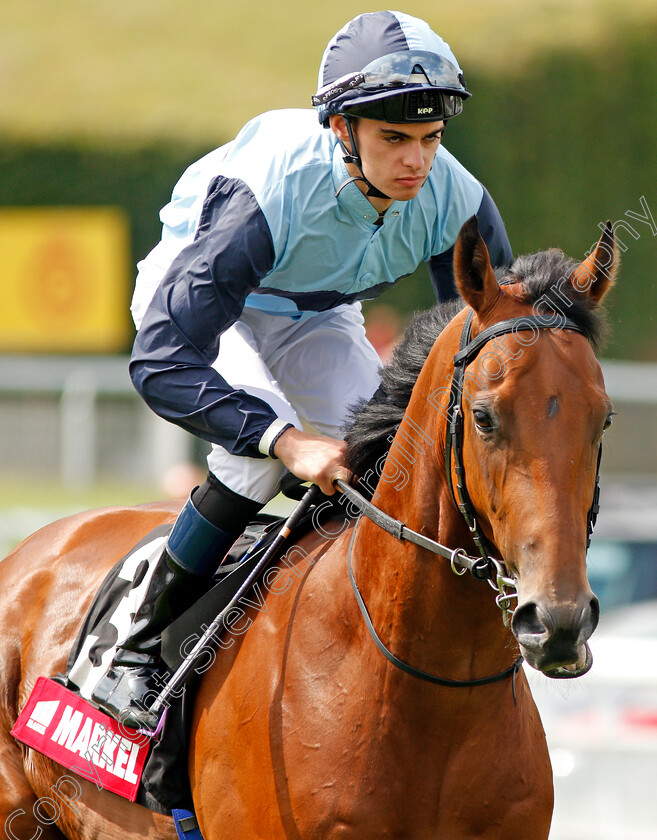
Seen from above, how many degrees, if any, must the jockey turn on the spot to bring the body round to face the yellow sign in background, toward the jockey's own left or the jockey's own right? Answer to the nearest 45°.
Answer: approximately 135° to the jockey's own left

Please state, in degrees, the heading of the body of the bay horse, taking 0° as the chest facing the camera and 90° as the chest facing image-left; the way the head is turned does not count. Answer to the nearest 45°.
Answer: approximately 315°

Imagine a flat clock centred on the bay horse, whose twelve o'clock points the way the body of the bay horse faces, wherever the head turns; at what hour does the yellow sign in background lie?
The yellow sign in background is roughly at 7 o'clock from the bay horse.

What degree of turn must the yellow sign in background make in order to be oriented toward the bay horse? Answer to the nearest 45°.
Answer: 0° — it already faces it

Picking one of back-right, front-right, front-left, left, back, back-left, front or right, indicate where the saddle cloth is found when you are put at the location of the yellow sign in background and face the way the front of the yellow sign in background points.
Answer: front

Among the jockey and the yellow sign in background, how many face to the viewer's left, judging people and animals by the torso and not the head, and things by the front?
0

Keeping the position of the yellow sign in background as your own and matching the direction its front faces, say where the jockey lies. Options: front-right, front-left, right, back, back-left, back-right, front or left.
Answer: front

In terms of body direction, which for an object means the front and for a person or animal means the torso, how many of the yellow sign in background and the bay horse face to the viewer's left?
0

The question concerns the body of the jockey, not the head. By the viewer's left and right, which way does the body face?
facing the viewer and to the right of the viewer
